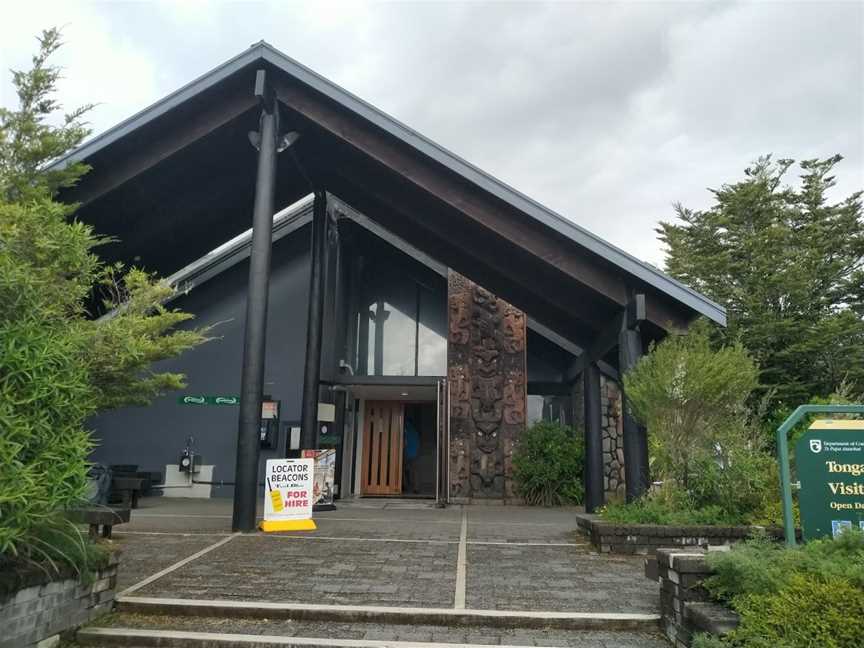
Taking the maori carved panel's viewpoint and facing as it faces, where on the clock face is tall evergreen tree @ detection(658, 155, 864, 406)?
The tall evergreen tree is roughly at 8 o'clock from the maori carved panel.

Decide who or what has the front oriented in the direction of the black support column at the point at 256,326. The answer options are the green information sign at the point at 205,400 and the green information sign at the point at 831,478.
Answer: the green information sign at the point at 205,400

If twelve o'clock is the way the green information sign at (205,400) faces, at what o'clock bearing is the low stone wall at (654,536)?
The low stone wall is roughly at 11 o'clock from the green information sign.

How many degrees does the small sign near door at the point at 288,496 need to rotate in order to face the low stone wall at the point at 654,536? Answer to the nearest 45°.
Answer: approximately 45° to its left

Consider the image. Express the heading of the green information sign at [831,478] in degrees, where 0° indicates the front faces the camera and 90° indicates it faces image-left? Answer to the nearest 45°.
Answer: approximately 0°

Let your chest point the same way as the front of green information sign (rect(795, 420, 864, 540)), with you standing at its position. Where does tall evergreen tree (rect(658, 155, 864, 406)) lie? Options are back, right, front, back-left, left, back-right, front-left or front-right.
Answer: back

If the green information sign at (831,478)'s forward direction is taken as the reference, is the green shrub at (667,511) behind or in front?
behind

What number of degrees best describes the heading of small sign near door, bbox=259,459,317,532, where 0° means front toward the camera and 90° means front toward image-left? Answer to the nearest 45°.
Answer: approximately 0°
